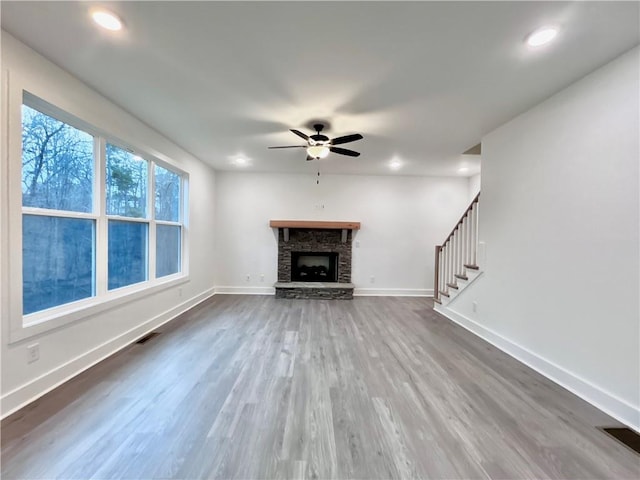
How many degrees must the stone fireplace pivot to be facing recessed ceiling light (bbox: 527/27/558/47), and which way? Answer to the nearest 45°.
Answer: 0° — it already faces it

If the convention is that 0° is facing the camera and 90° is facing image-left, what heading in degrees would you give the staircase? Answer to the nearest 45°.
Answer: approximately 135°

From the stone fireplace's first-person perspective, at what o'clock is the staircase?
The staircase is roughly at 10 o'clock from the stone fireplace.

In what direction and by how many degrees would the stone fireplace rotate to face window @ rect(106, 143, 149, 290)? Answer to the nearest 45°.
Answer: approximately 45° to its right

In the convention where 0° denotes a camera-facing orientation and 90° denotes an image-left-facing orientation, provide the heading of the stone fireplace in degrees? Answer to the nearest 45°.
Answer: approximately 0°

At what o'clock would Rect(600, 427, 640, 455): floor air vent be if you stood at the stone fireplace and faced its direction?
The floor air vent is roughly at 11 o'clock from the stone fireplace.

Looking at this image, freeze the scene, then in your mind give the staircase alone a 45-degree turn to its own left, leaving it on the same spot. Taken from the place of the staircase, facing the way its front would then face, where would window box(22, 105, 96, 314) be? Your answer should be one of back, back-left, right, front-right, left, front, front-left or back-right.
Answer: front-left

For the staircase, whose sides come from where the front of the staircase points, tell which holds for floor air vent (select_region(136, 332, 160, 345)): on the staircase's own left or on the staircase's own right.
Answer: on the staircase's own left

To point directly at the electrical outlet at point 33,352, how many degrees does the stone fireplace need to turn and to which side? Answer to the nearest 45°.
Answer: approximately 45° to its right

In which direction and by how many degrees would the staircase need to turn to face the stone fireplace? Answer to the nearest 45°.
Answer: approximately 45° to its left

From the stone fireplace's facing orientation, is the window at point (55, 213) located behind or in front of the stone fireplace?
in front

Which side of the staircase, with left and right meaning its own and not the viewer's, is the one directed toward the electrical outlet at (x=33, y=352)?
left

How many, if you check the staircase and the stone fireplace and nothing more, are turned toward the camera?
1

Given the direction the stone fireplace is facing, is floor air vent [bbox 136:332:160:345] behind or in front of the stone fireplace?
in front
